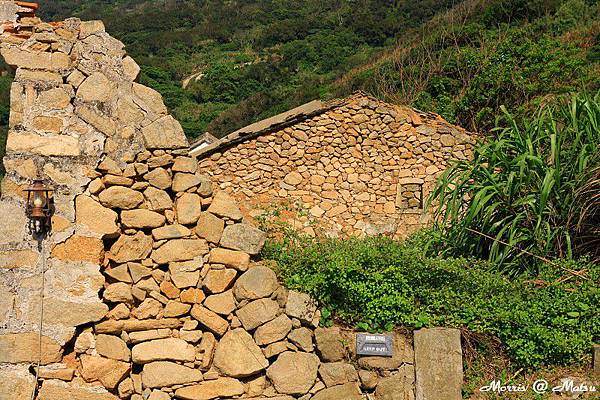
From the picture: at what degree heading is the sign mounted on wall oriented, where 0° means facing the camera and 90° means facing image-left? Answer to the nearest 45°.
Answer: approximately 0°

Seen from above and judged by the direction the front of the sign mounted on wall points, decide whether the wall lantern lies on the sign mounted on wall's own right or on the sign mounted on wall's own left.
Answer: on the sign mounted on wall's own right

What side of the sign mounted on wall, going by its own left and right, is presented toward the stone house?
back

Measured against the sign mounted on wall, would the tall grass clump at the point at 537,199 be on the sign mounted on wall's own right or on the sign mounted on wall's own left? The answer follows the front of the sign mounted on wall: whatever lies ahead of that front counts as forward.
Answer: on the sign mounted on wall's own left
